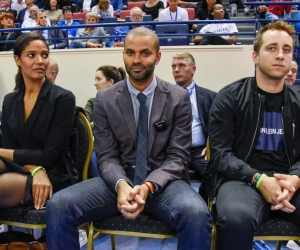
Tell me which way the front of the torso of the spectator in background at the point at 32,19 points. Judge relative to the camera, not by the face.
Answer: toward the camera

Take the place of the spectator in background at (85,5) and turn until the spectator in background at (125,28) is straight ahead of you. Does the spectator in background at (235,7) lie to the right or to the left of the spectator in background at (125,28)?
left

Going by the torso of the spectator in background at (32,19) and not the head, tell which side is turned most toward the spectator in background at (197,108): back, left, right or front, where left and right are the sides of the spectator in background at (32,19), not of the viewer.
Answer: front

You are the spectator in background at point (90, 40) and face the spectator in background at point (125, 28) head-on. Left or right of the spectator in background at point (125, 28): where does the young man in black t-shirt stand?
right

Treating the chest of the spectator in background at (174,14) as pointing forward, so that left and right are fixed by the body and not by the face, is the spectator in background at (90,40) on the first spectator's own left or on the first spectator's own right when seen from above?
on the first spectator's own right

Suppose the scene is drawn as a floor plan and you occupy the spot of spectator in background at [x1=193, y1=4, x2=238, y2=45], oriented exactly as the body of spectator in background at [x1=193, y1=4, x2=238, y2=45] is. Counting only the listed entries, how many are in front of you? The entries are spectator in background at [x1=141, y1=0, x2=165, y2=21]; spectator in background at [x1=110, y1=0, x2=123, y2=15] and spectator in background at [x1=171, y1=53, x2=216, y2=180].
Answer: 1

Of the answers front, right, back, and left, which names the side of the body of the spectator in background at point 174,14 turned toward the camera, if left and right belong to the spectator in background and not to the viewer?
front

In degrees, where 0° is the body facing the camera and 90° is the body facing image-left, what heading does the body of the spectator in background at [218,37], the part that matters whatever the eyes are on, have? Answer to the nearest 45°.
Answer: approximately 0°

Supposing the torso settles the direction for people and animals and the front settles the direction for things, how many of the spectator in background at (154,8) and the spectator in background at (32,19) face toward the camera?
2

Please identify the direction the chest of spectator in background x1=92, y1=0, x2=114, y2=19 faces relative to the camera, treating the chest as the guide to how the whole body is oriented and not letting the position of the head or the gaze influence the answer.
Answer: toward the camera

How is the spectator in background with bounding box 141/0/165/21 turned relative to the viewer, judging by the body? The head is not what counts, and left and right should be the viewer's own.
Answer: facing the viewer

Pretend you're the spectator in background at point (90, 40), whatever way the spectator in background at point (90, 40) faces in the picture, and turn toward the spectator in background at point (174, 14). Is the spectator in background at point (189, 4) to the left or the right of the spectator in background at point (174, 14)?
left

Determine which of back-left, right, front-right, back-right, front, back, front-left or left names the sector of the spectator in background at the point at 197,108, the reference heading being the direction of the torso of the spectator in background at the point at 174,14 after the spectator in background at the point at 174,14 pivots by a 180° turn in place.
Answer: back

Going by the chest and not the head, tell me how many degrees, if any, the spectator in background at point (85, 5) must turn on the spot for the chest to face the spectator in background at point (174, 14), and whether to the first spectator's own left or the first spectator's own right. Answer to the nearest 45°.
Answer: approximately 45° to the first spectator's own left

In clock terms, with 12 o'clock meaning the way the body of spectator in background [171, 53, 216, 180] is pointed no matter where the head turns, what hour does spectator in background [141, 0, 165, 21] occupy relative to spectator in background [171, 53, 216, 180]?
spectator in background [141, 0, 165, 21] is roughly at 4 o'clock from spectator in background [171, 53, 216, 180].

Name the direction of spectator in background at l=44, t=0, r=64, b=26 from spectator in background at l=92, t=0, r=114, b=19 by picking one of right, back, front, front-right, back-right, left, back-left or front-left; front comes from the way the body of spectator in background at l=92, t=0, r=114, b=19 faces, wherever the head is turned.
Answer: back-right
